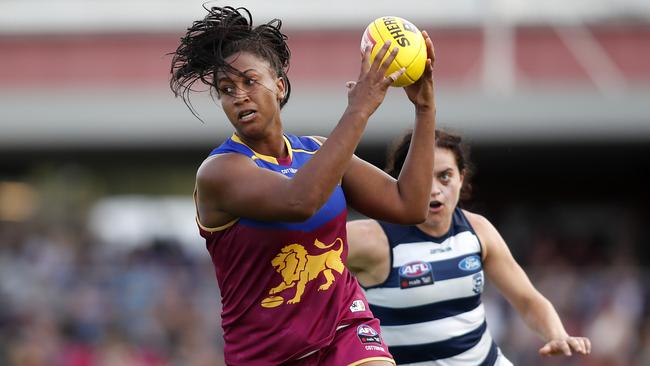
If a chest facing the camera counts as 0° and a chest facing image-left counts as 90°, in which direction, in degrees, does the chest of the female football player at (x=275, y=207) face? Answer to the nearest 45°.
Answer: approximately 315°
